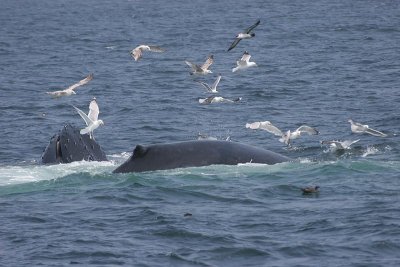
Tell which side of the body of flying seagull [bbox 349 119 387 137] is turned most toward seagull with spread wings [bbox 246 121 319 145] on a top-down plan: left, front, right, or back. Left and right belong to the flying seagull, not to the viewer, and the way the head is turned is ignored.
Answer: front

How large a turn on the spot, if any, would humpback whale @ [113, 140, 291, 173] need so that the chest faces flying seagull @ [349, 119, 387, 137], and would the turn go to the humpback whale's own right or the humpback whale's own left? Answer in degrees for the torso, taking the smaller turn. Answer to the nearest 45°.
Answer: approximately 45° to the humpback whale's own left

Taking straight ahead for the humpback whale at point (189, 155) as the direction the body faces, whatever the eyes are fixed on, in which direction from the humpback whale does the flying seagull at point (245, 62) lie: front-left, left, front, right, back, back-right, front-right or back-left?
left

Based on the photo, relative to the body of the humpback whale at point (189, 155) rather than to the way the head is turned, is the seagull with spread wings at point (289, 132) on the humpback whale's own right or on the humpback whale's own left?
on the humpback whale's own left

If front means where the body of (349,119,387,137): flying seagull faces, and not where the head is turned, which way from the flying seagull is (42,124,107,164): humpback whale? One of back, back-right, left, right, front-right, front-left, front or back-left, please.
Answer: front-left

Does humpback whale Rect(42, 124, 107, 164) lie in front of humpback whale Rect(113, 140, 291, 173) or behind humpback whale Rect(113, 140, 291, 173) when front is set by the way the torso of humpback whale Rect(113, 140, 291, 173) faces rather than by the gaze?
behind

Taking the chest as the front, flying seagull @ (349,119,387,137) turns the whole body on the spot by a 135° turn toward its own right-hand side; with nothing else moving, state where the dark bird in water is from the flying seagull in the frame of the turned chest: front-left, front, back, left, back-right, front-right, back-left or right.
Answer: back-right

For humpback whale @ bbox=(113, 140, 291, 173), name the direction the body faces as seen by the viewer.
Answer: to the viewer's right
